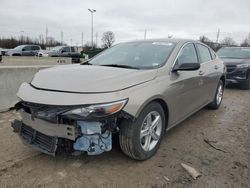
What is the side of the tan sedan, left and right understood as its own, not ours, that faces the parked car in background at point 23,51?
right

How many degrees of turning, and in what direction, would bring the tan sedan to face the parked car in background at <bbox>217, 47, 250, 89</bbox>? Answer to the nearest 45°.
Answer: approximately 180°

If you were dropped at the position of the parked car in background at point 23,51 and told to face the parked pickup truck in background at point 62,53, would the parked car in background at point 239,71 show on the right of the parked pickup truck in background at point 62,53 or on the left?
right

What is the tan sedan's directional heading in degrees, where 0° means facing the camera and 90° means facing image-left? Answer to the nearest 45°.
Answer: approximately 45°

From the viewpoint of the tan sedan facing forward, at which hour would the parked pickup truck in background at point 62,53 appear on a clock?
The parked pickup truck in background is roughly at 4 o'clock from the tan sedan.

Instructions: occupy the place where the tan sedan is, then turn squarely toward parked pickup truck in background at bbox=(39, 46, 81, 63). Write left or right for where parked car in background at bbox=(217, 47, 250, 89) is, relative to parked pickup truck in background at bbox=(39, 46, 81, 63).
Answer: right
